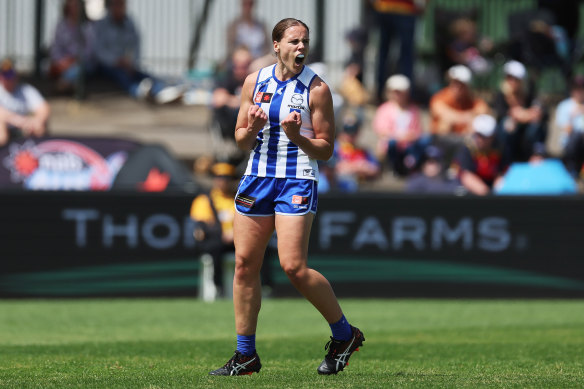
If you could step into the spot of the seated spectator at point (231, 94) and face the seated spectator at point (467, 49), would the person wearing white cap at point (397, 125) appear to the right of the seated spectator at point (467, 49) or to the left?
right

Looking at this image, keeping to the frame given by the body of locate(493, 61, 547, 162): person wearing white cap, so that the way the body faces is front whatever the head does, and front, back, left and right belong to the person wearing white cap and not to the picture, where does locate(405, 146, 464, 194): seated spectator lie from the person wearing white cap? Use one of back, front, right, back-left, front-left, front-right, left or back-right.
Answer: front-right

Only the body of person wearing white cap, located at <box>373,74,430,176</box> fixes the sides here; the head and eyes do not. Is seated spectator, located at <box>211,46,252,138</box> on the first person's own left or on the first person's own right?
on the first person's own right

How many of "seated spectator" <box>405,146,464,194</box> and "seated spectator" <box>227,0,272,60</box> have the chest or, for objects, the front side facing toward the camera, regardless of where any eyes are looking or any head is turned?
2

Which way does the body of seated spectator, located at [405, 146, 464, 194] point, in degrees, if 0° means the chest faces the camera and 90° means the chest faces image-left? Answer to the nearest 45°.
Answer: approximately 0°
